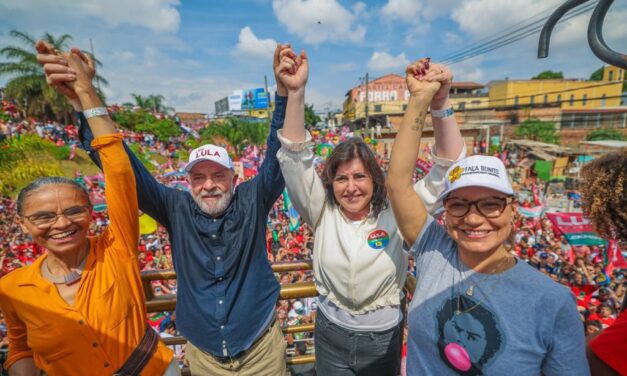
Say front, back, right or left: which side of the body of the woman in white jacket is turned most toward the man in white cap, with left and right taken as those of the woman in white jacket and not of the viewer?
right

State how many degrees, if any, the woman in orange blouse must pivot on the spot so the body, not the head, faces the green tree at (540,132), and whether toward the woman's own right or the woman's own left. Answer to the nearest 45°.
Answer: approximately 90° to the woman's own left

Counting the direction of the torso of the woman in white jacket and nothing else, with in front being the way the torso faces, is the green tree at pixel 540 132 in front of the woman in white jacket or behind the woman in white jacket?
behind

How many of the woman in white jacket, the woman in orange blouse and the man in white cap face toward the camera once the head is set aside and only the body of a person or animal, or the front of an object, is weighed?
3

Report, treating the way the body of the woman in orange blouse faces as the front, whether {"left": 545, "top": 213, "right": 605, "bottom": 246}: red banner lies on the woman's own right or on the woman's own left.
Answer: on the woman's own left

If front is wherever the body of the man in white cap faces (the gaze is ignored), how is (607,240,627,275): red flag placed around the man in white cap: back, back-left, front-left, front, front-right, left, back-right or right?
left

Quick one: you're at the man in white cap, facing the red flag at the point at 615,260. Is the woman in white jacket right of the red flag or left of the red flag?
right

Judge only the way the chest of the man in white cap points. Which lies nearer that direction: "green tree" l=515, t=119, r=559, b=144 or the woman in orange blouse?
the woman in orange blouse
